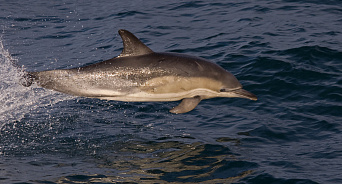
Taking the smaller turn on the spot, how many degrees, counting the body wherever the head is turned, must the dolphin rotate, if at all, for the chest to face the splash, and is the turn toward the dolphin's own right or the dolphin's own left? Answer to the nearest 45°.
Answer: approximately 135° to the dolphin's own left

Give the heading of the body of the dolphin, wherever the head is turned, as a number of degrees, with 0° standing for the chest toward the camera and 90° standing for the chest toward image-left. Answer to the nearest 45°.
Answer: approximately 270°
